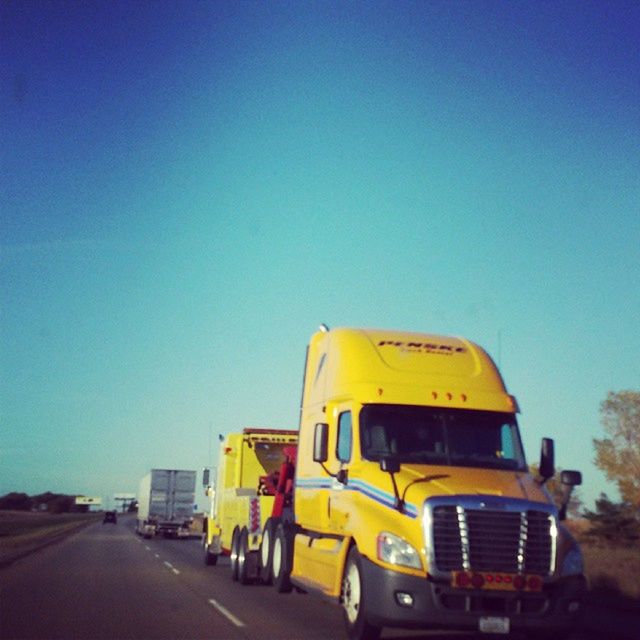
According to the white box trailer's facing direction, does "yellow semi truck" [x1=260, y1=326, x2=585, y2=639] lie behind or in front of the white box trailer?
behind

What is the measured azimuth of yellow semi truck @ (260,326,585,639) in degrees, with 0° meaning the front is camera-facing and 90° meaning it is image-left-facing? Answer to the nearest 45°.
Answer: approximately 315°

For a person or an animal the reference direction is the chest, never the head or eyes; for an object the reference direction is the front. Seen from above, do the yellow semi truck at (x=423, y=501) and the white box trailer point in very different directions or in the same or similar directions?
very different directions

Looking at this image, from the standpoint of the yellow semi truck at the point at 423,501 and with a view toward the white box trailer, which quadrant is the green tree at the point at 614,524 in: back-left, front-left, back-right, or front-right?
front-right

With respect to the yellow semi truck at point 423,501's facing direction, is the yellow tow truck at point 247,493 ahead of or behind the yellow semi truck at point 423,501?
behind

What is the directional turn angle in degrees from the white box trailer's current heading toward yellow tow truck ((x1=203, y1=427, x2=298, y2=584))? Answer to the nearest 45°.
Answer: approximately 180°

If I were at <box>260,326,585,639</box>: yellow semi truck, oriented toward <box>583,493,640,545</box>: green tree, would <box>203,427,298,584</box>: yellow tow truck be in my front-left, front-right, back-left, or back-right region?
front-left

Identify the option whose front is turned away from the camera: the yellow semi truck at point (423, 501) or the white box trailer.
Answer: the white box trailer

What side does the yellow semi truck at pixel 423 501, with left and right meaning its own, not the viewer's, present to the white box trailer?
back

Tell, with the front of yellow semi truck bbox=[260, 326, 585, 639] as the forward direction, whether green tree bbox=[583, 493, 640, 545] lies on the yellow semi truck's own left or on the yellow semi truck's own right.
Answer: on the yellow semi truck's own left

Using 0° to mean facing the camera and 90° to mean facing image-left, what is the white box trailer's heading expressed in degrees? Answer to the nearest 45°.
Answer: approximately 180°

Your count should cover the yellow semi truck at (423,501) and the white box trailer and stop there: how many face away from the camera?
1
